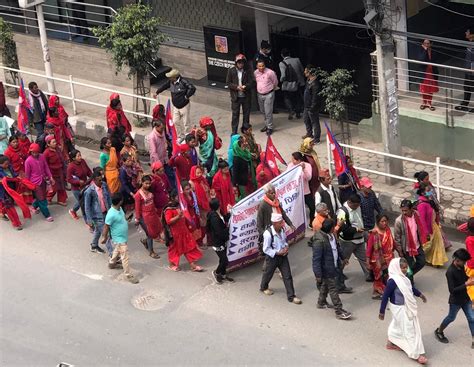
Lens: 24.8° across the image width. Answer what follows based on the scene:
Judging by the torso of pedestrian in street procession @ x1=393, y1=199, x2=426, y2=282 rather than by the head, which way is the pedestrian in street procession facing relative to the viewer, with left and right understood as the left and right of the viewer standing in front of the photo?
facing the viewer

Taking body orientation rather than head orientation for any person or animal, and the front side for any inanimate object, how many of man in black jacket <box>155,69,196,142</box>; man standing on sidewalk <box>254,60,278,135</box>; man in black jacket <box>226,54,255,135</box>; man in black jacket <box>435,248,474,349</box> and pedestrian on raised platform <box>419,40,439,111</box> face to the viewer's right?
1

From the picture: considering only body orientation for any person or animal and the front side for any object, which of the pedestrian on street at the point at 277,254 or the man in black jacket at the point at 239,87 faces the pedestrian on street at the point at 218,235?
the man in black jacket
